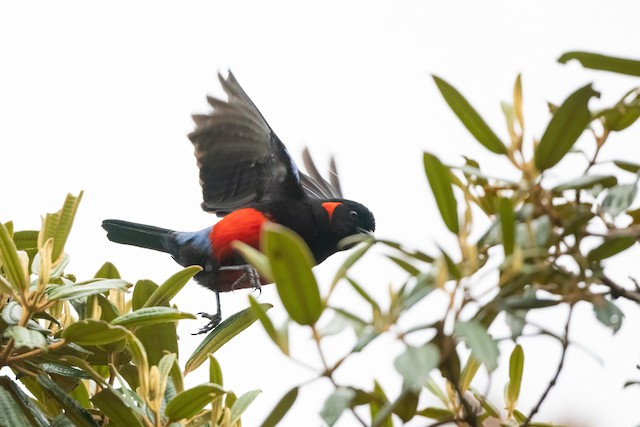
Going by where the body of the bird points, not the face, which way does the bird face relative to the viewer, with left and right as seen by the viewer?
facing to the right of the viewer
